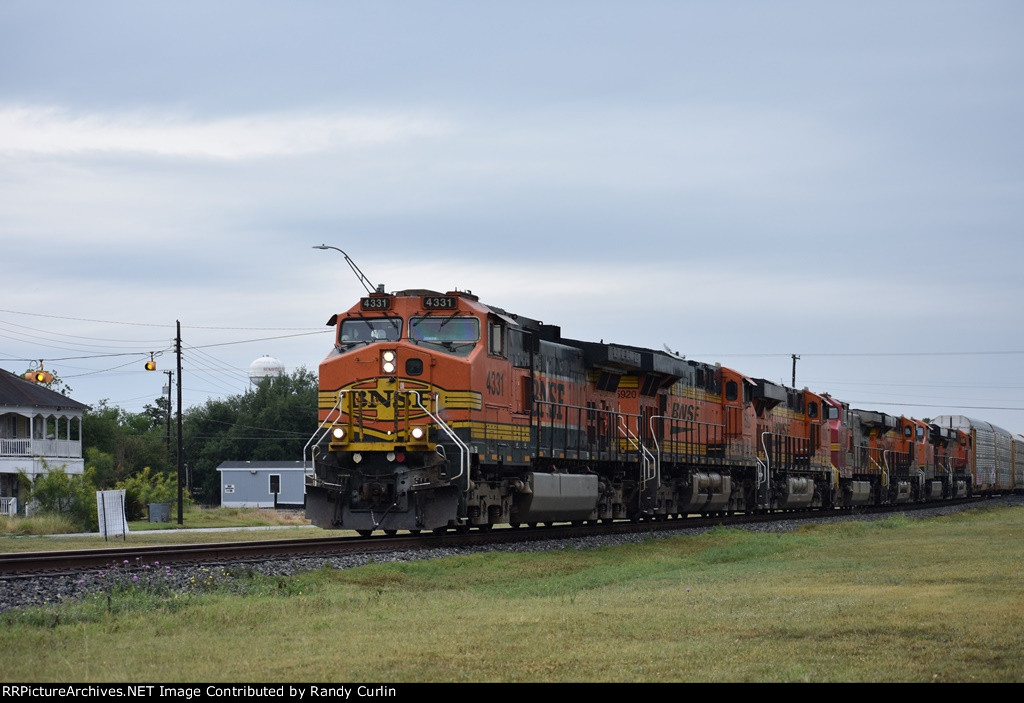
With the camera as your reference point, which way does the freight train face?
facing the viewer and to the left of the viewer

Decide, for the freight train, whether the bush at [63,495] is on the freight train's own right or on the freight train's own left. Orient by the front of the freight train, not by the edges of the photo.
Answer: on the freight train's own right
